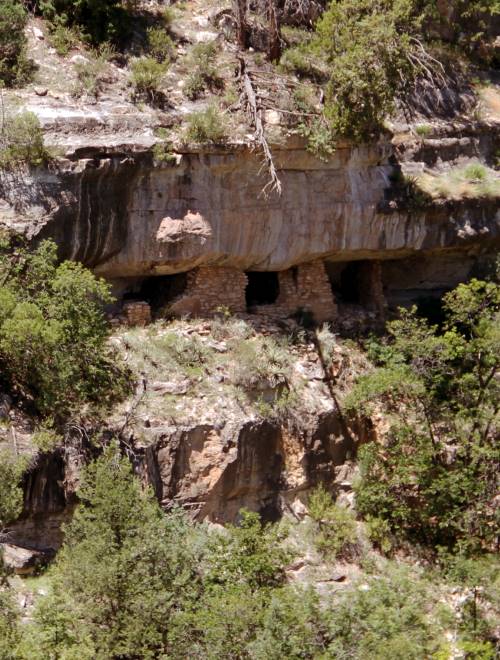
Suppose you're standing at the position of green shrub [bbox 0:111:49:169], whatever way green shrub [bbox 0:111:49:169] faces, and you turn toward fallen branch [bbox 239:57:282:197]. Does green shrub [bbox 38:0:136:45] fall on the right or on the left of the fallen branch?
left

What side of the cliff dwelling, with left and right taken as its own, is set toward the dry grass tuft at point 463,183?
left

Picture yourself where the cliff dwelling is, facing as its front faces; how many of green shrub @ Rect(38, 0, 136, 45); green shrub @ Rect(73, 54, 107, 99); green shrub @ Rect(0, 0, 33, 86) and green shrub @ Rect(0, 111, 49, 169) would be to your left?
0

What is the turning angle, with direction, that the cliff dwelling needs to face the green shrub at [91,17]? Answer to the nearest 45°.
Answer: approximately 90° to its right

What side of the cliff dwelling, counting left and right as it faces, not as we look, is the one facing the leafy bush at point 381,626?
front

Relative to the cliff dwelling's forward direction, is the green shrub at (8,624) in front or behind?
in front

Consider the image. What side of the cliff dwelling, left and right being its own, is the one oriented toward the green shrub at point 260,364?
front

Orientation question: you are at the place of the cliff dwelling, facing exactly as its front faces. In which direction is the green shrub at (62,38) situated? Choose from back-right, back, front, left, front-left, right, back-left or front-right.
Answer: right

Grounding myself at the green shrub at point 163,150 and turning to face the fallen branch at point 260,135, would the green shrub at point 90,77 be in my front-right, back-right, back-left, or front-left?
back-left

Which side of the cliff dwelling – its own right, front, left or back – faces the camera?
front
